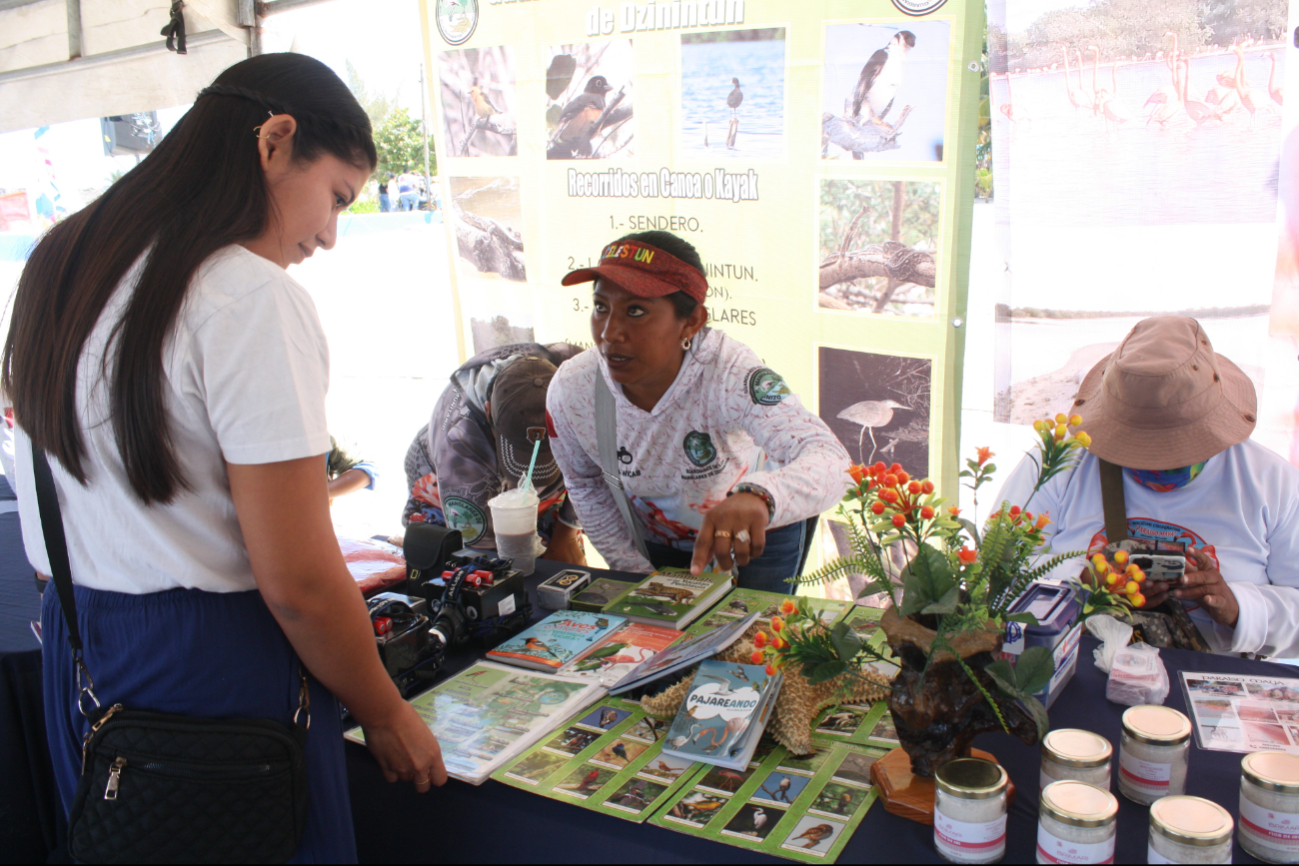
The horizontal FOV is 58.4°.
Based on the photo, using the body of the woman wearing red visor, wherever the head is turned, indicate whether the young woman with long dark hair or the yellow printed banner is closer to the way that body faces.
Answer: the young woman with long dark hair

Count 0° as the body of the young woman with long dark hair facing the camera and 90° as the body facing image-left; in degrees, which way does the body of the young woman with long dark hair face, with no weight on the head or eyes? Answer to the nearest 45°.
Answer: approximately 225°

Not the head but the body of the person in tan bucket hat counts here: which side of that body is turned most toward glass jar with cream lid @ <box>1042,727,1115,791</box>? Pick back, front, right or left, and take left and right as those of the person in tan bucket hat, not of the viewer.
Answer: front

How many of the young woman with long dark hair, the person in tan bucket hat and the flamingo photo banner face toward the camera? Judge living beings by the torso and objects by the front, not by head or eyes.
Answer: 2

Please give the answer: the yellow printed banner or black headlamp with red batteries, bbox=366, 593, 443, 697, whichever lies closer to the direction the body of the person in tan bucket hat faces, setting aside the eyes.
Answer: the black headlamp with red batteries

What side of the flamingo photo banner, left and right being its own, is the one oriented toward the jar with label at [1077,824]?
front

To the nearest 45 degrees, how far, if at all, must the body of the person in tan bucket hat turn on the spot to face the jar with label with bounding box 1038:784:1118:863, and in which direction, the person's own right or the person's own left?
0° — they already face it

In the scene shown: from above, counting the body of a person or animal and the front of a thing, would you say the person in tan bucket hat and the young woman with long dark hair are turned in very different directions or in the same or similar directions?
very different directions

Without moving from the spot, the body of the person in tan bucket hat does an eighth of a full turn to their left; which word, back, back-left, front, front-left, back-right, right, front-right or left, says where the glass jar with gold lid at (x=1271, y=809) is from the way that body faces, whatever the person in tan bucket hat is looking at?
front-right

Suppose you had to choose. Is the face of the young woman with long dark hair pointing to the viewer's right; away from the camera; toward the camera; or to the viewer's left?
to the viewer's right

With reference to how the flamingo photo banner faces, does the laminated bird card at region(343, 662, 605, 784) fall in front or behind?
in front

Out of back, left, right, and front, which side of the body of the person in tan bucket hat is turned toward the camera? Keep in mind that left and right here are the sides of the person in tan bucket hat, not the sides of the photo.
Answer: front

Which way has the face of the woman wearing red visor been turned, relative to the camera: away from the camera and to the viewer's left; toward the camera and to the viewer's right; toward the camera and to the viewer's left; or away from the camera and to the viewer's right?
toward the camera and to the viewer's left
